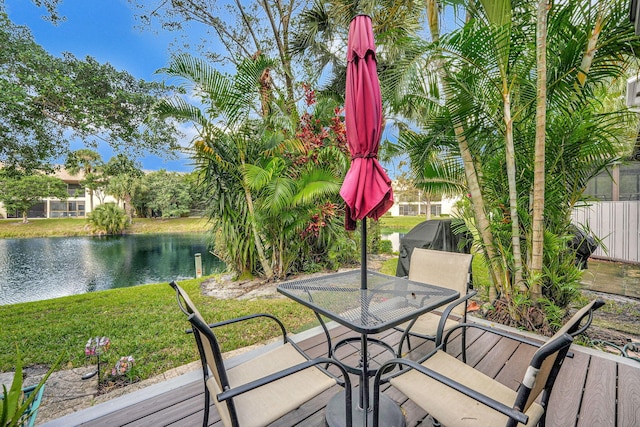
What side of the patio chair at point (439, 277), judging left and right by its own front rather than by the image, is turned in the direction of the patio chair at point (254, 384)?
front

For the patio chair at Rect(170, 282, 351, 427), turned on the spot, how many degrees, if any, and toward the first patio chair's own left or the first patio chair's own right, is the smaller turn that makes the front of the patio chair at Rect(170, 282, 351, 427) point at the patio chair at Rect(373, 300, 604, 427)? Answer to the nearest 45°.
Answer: approximately 45° to the first patio chair's own right

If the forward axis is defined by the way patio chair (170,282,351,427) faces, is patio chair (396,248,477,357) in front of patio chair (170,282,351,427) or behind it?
in front

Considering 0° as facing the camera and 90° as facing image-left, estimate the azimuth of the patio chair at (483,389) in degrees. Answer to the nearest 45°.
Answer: approximately 135°

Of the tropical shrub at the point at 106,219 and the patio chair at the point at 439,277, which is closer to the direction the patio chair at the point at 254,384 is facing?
the patio chair

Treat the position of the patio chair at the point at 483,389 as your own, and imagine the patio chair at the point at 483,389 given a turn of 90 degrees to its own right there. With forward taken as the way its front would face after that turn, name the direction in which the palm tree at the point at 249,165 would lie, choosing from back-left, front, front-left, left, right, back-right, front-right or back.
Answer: left

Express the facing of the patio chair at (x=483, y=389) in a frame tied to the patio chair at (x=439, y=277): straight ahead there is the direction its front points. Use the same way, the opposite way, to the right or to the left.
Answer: to the right

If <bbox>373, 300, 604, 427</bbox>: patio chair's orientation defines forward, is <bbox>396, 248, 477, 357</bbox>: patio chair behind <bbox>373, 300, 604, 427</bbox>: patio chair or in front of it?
in front

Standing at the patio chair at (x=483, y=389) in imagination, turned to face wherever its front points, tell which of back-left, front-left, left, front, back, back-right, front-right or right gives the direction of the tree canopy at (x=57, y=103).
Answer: front-left

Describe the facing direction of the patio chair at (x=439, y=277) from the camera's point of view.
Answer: facing the viewer and to the left of the viewer

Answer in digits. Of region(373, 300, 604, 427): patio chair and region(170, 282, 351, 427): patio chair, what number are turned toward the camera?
0
